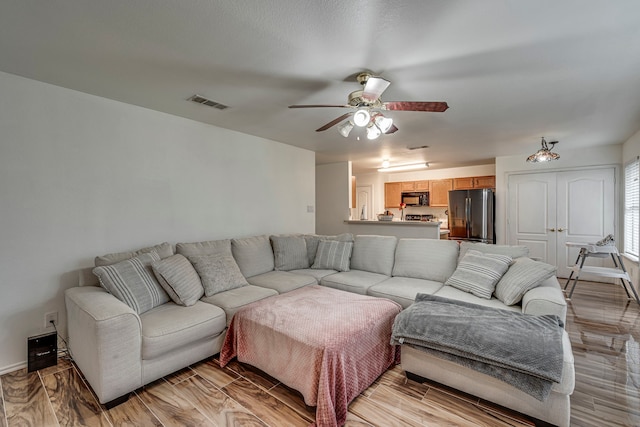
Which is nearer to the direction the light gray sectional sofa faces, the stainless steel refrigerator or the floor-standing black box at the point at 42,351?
the floor-standing black box

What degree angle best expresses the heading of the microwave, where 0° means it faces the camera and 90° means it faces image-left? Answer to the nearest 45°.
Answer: approximately 0°

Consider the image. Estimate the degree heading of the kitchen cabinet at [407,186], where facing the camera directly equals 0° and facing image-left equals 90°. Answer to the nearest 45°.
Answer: approximately 0°
